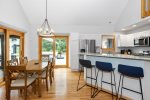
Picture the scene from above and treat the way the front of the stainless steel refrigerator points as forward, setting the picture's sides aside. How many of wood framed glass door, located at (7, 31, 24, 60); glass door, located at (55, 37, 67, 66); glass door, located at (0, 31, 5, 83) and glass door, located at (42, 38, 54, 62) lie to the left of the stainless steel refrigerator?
0

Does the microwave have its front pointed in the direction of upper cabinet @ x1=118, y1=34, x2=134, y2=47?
no

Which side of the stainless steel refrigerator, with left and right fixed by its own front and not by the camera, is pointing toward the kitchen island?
front

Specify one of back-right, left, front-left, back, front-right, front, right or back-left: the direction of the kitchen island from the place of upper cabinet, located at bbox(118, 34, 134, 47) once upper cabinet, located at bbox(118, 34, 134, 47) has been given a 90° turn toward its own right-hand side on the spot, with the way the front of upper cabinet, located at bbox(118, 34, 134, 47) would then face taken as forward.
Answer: left

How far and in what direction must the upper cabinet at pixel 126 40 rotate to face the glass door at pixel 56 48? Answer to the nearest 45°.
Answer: approximately 90° to its right

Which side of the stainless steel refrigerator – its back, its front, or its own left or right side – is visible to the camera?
front

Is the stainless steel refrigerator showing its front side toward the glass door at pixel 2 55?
no

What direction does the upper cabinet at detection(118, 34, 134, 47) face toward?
toward the camera

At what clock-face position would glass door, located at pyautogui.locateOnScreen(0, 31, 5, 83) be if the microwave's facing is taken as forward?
The glass door is roughly at 2 o'clock from the microwave.

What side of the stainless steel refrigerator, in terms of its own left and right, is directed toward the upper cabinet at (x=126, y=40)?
left

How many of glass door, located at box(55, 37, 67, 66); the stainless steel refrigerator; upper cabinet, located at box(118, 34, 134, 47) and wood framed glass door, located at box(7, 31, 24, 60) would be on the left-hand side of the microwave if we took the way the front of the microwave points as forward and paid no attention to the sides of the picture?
0

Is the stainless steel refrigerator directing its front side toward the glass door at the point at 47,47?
no

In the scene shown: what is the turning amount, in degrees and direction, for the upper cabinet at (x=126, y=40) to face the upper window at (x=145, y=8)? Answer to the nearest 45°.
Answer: approximately 90° to its left
